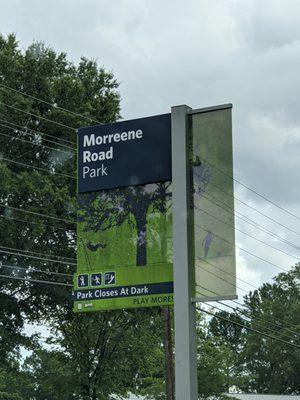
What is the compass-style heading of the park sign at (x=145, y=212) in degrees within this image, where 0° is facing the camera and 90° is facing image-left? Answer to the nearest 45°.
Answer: approximately 45°
